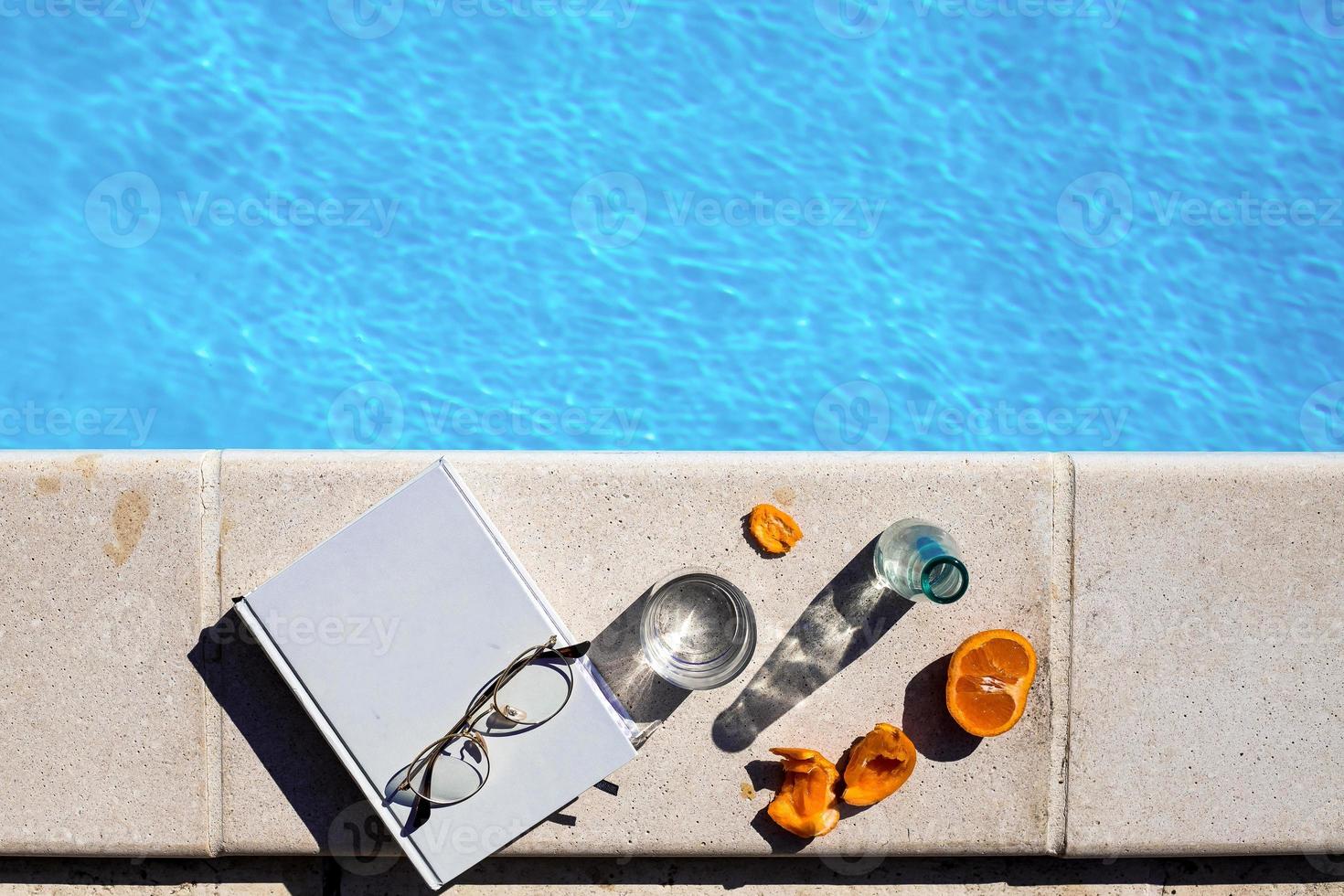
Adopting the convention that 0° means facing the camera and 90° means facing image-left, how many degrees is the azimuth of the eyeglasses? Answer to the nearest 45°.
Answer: approximately 315°

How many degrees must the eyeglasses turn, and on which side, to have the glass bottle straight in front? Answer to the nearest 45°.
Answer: approximately 45° to its left
